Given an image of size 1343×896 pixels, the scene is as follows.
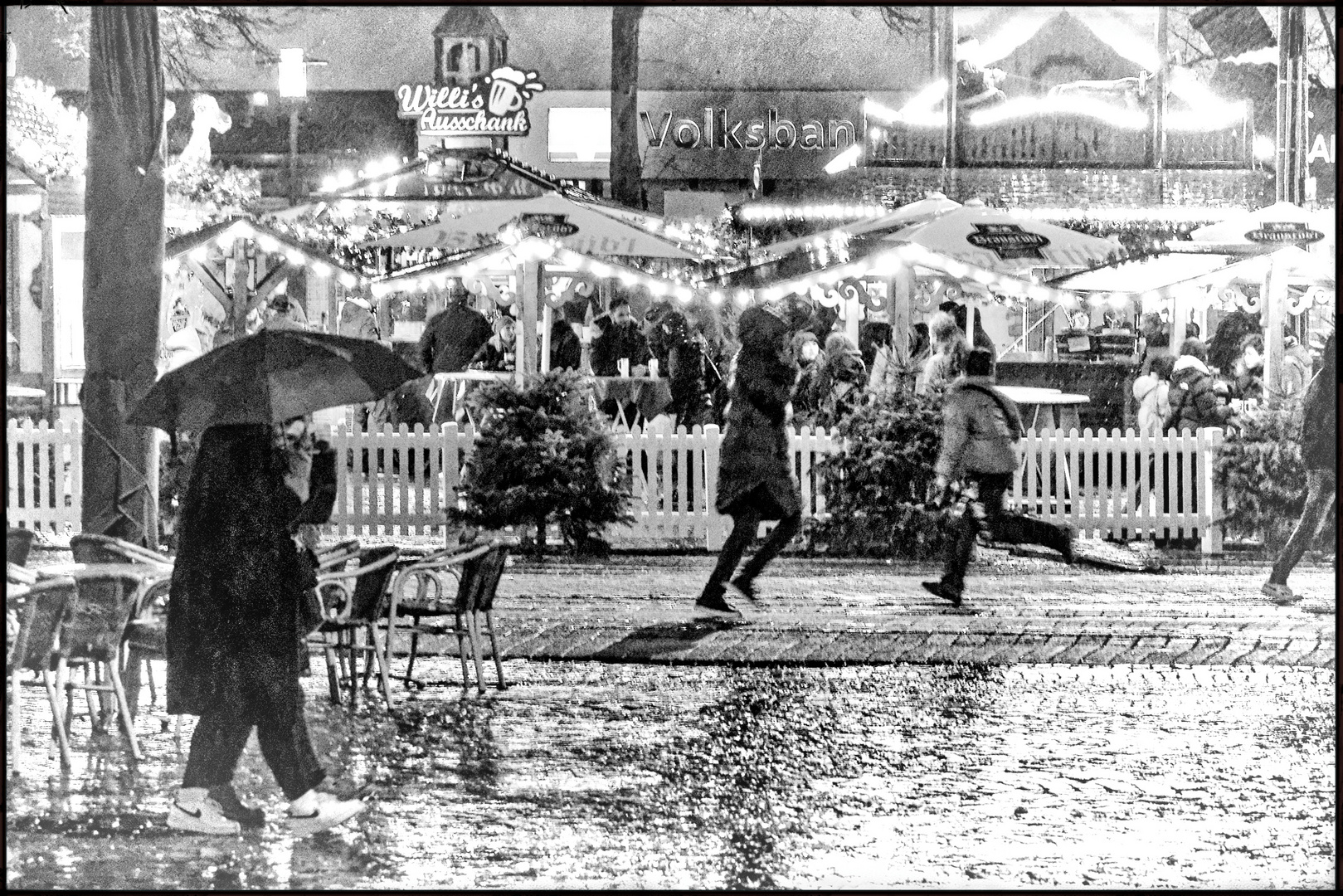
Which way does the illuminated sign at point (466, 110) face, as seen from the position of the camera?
facing the viewer

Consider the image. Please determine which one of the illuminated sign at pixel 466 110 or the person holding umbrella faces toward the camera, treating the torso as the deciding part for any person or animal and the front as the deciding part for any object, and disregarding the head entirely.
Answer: the illuminated sign

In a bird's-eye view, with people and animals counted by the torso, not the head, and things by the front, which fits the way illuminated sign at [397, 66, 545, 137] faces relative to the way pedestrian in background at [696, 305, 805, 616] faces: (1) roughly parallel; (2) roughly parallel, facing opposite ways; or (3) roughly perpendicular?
roughly perpendicular

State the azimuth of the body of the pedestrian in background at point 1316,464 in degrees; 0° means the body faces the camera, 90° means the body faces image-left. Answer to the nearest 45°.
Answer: approximately 270°

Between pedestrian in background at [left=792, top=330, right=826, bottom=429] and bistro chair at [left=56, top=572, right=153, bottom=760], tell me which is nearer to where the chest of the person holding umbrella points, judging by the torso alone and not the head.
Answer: the pedestrian in background

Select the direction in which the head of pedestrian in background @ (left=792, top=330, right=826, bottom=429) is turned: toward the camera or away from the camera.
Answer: toward the camera

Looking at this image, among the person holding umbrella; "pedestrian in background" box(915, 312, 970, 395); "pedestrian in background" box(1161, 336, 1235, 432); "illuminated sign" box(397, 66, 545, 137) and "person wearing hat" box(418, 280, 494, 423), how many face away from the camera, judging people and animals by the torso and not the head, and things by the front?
2

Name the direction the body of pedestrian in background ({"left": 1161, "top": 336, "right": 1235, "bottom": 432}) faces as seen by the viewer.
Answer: away from the camera

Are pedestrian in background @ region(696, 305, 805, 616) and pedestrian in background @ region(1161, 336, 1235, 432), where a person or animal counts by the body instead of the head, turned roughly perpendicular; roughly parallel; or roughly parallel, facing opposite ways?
roughly perpendicular
